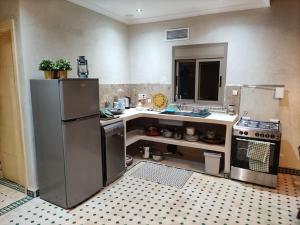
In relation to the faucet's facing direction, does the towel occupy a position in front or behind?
in front

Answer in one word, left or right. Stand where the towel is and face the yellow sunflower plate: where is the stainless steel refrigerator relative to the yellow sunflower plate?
left

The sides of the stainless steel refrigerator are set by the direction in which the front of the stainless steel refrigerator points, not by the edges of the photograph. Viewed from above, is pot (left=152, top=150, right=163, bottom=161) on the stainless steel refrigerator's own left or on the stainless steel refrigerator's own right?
on the stainless steel refrigerator's own left

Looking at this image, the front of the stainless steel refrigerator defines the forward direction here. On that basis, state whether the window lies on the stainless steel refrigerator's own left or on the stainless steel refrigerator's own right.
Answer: on the stainless steel refrigerator's own left

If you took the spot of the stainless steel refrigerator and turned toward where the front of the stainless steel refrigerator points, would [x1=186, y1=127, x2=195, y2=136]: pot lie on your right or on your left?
on your left

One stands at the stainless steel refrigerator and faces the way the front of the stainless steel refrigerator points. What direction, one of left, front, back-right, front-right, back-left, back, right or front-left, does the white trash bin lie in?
front-left

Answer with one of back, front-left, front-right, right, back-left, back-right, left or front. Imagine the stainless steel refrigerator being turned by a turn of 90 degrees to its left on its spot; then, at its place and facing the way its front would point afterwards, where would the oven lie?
front-right

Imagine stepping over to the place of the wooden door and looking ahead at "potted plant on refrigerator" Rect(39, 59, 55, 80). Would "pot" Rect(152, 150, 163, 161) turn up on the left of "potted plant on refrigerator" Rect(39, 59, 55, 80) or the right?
left

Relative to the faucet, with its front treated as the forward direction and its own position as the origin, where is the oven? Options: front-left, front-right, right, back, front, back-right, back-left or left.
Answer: front-left

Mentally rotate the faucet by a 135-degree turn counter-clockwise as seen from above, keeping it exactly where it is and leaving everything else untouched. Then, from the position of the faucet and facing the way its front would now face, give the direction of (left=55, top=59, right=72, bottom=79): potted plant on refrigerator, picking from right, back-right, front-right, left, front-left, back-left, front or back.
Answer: back

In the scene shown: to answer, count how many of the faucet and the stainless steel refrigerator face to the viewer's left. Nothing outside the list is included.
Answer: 0

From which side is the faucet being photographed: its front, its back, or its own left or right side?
front

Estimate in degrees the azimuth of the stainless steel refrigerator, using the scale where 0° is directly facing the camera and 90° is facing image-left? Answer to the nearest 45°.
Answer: approximately 315°
